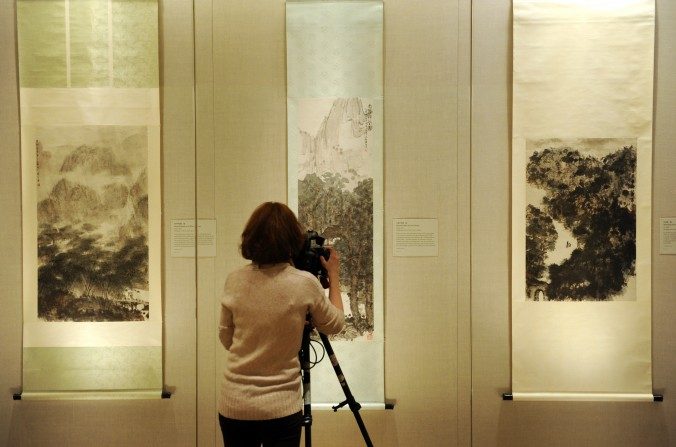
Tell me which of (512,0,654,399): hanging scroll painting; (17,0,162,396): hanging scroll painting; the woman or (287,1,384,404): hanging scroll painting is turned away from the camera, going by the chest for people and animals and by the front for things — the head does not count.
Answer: the woman

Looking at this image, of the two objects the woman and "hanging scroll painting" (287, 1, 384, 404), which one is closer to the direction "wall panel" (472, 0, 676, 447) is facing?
the woman

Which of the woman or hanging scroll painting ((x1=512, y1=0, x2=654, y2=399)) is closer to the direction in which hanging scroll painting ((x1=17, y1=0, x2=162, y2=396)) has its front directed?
the woman

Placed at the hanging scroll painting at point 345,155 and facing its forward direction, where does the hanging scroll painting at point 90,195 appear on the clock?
the hanging scroll painting at point 90,195 is roughly at 3 o'clock from the hanging scroll painting at point 345,155.

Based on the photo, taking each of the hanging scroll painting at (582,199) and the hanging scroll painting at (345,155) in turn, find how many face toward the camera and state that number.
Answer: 2

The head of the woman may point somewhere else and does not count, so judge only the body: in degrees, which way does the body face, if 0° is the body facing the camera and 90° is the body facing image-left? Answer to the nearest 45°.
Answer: approximately 180°

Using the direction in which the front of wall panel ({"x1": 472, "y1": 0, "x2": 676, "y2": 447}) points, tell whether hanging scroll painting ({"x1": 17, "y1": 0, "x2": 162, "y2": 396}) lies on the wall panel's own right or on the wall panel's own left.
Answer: on the wall panel's own right

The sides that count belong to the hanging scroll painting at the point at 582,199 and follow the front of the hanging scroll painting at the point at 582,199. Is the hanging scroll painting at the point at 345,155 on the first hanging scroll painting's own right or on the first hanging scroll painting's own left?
on the first hanging scroll painting's own right

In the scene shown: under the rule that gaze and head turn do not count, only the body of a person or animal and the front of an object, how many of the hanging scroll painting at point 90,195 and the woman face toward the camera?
1

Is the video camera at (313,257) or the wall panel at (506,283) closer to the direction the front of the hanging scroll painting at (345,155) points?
the video camera

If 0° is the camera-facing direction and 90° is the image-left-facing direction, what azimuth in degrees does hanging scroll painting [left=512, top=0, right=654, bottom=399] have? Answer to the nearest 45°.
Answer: approximately 0°

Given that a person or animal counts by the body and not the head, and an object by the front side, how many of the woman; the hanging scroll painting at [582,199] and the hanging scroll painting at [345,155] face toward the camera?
2

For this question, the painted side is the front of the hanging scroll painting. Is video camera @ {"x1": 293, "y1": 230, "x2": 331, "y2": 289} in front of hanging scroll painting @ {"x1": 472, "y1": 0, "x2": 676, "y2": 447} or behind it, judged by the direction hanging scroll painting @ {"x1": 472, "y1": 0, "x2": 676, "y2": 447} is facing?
in front
